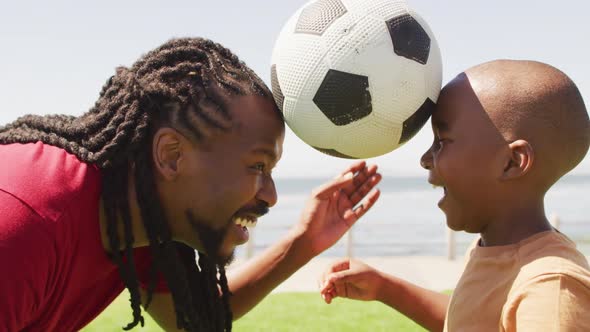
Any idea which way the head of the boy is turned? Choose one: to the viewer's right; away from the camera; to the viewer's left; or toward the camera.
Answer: to the viewer's left

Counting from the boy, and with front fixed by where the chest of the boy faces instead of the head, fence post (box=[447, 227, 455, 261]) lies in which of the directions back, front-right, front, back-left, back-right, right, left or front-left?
right

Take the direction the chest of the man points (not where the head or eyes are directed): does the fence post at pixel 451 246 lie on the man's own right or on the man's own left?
on the man's own left

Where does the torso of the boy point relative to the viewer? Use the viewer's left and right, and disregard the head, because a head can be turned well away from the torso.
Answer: facing to the left of the viewer

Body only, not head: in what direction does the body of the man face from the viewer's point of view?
to the viewer's right

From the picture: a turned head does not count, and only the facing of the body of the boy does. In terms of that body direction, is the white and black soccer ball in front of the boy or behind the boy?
in front

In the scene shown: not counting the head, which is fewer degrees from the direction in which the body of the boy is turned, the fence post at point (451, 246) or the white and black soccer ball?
the white and black soccer ball

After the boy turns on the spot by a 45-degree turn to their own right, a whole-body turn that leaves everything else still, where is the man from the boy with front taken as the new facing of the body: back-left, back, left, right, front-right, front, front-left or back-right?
front-left

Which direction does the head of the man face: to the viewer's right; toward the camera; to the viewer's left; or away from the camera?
to the viewer's right
